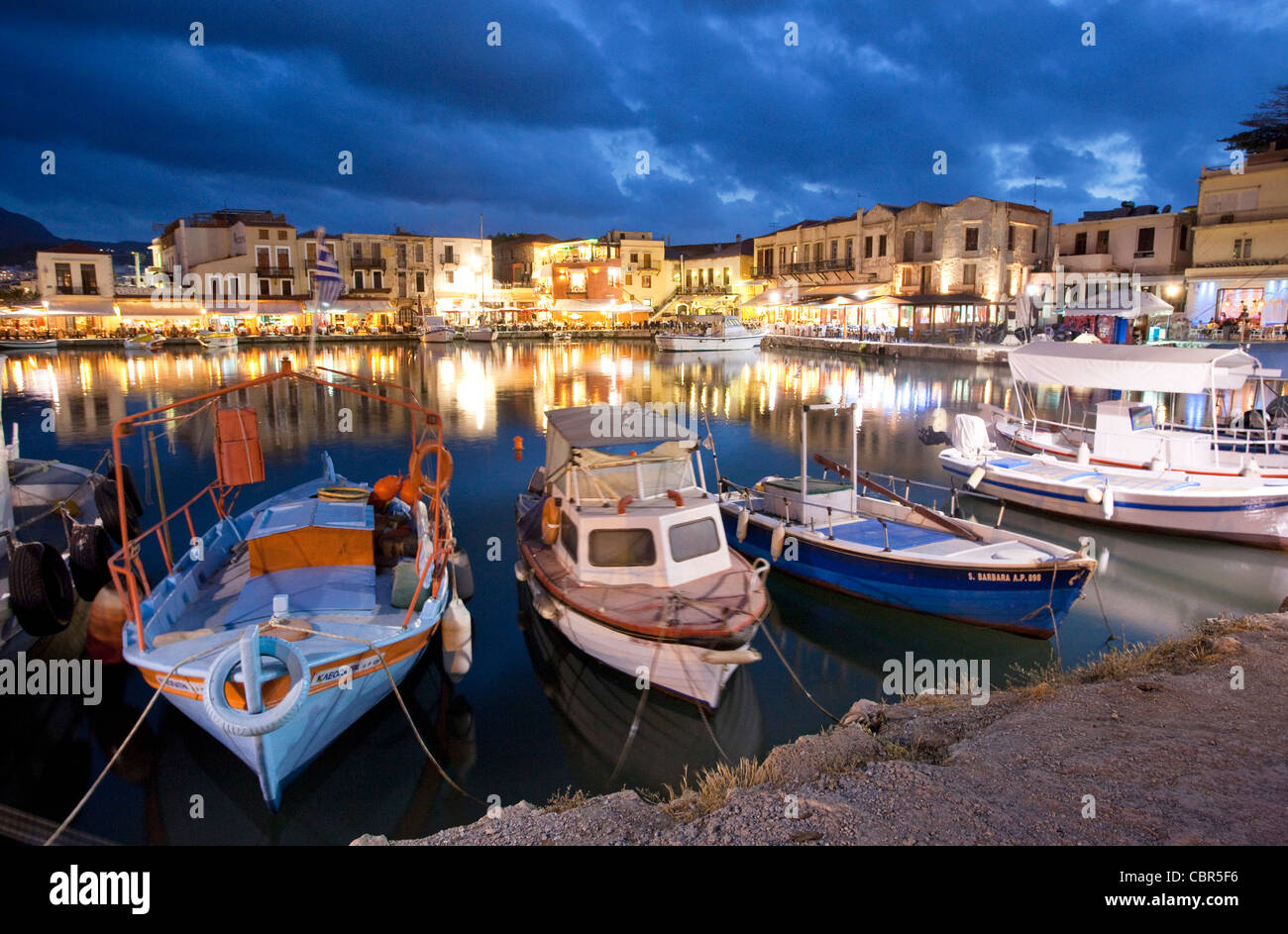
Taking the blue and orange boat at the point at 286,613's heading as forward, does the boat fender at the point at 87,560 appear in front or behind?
behind

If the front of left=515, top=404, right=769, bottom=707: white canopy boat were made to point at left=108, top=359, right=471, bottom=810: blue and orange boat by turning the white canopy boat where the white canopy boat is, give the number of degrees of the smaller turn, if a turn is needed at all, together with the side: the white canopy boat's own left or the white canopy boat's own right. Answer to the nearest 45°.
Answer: approximately 135° to the white canopy boat's own right

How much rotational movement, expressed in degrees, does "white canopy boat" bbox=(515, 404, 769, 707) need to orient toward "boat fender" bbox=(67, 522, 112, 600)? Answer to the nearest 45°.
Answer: approximately 135° to its right

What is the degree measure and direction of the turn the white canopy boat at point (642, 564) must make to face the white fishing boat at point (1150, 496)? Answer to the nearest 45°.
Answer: approximately 90° to its left

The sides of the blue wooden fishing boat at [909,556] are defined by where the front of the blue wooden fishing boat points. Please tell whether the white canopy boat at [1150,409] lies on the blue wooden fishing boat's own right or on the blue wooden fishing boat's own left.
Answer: on the blue wooden fishing boat's own left

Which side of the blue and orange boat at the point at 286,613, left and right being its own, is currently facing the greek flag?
back

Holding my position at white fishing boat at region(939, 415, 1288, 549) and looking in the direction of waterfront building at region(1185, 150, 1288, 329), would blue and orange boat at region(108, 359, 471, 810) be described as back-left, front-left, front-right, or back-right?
back-left

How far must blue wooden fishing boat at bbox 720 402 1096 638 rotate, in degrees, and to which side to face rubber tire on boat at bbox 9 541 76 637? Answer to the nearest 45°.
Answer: approximately 90° to its right

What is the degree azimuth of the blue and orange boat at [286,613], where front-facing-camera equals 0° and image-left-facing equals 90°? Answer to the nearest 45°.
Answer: approximately 0°
